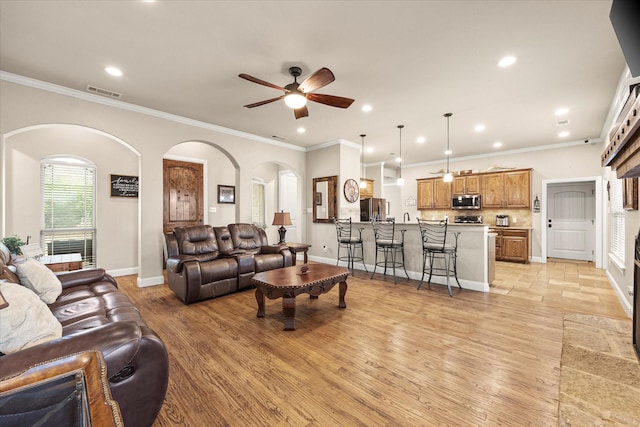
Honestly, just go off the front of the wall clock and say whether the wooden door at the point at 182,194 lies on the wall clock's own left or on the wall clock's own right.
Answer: on the wall clock's own right

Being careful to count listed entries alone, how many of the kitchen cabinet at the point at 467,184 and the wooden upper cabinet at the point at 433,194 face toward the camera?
2

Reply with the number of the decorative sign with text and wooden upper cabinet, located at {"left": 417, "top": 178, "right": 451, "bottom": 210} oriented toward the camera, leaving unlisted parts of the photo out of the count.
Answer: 2

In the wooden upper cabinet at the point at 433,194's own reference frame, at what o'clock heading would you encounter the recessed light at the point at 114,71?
The recessed light is roughly at 1 o'clock from the wooden upper cabinet.

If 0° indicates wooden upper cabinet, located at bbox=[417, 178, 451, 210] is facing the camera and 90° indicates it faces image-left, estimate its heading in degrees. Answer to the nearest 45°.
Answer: approximately 0°

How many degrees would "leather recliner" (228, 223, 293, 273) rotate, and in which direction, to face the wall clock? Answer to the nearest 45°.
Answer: approximately 90° to its left

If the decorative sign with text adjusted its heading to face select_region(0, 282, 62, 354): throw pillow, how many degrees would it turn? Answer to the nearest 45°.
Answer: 0° — it already faces it

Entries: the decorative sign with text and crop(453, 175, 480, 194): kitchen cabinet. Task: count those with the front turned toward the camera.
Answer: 2
